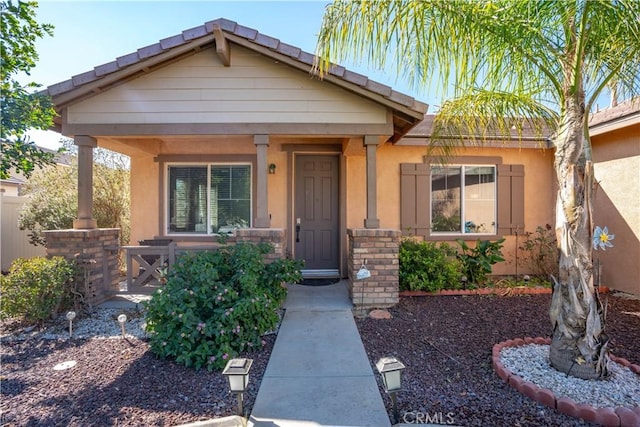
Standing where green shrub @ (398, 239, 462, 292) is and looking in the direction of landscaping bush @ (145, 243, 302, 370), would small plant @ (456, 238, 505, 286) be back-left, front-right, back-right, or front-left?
back-left

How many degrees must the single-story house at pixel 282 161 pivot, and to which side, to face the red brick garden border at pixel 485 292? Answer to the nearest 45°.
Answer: approximately 90° to its left

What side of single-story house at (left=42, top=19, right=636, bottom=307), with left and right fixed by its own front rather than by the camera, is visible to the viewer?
front

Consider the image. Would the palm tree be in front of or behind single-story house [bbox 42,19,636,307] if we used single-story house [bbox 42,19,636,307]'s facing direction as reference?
in front

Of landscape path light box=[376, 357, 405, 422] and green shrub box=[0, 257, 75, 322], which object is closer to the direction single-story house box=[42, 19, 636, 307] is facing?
the landscape path light

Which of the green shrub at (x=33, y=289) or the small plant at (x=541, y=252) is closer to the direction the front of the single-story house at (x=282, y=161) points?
the green shrub

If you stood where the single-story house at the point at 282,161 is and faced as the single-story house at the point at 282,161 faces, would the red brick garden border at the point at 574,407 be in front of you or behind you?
in front

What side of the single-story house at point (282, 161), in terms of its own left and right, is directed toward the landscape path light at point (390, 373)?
front

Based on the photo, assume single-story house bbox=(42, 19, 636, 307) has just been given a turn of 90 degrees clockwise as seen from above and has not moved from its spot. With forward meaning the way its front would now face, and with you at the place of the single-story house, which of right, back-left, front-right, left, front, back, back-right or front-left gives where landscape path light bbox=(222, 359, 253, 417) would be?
left

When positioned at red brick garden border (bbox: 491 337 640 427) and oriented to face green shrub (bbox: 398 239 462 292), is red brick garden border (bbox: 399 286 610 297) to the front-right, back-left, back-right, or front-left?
front-right

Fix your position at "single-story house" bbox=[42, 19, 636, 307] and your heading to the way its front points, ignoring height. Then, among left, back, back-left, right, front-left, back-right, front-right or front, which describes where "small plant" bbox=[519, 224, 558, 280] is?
left

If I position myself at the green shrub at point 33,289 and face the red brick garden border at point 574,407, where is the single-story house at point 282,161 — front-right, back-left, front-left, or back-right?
front-left

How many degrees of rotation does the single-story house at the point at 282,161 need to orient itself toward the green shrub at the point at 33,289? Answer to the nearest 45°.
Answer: approximately 45° to its right
